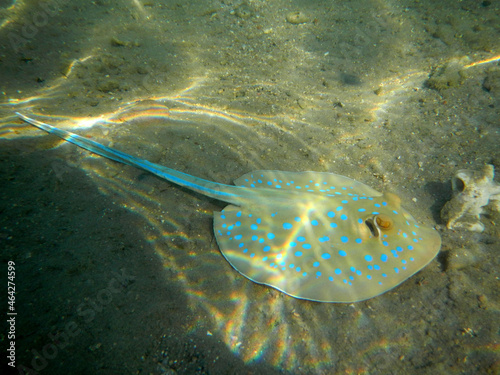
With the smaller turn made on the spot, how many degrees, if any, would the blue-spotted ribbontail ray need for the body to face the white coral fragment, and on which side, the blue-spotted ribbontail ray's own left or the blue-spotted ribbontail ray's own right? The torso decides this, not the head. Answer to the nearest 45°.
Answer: approximately 45° to the blue-spotted ribbontail ray's own left

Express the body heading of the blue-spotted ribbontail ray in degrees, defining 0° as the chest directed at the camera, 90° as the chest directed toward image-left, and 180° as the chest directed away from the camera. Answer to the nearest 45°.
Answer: approximately 315°
